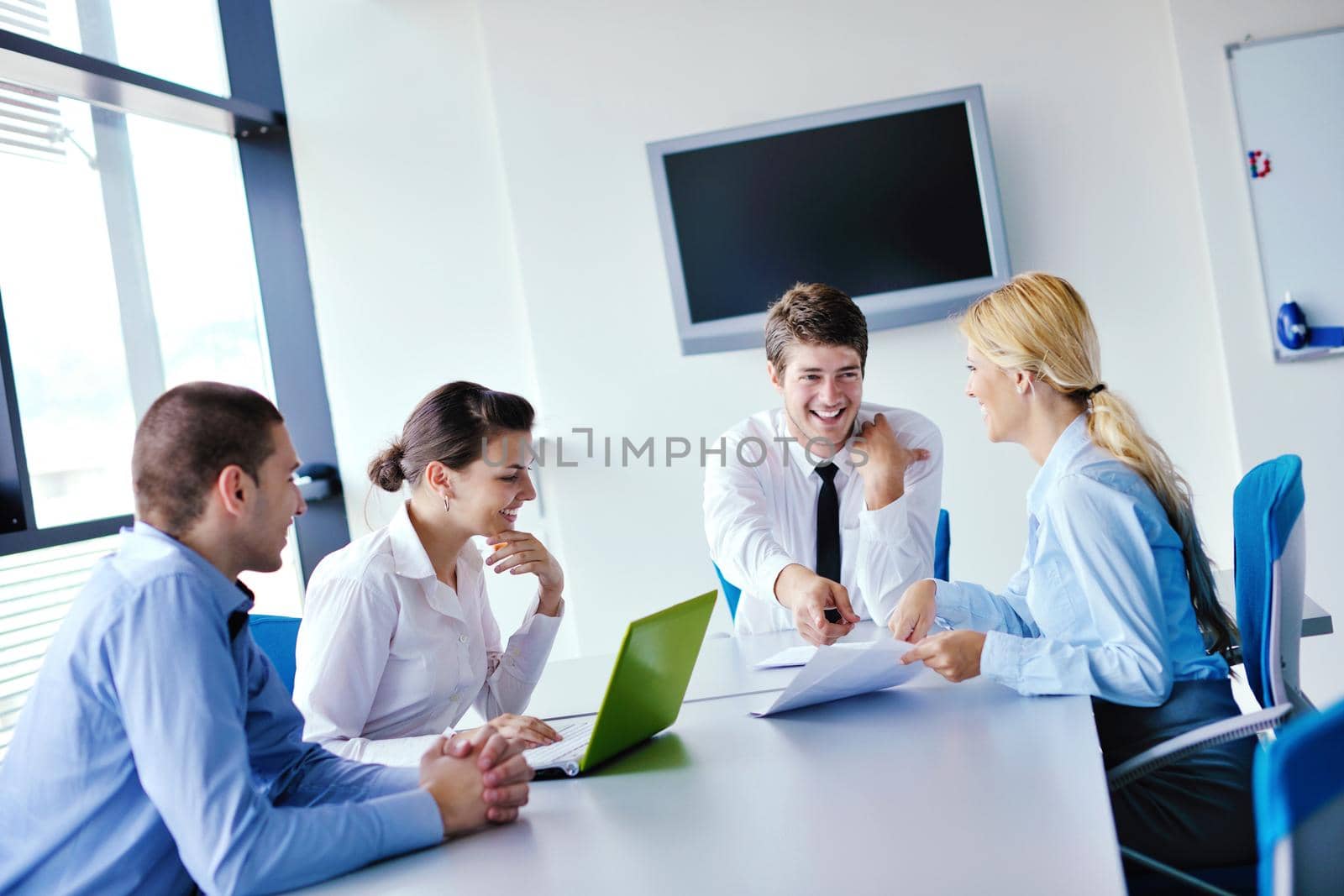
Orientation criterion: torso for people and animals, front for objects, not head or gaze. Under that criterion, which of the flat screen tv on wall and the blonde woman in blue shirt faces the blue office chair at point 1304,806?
the flat screen tv on wall

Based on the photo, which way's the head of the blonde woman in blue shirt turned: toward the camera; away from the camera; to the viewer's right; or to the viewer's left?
to the viewer's left

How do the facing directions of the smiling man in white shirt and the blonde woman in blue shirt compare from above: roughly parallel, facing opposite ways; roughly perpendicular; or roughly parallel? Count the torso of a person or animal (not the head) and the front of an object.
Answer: roughly perpendicular

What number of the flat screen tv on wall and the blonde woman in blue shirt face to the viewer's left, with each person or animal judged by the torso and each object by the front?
1

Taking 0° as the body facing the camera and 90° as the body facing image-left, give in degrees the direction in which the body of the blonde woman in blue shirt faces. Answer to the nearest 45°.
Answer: approximately 90°

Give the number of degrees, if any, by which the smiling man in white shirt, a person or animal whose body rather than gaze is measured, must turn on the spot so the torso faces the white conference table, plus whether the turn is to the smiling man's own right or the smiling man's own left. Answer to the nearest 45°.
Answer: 0° — they already face it

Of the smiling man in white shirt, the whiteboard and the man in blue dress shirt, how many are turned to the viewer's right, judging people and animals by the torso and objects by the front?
1

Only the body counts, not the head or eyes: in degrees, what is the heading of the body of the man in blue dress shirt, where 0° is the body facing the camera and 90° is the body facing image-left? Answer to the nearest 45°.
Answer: approximately 270°

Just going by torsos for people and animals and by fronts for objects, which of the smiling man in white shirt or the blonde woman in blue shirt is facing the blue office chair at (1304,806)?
the smiling man in white shirt

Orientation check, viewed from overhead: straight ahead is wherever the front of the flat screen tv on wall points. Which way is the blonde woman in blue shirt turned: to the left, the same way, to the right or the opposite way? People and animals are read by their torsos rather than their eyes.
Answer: to the right

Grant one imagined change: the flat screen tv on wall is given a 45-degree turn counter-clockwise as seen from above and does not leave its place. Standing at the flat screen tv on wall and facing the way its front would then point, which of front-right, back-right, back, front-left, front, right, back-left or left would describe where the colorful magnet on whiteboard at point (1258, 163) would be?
front-left
